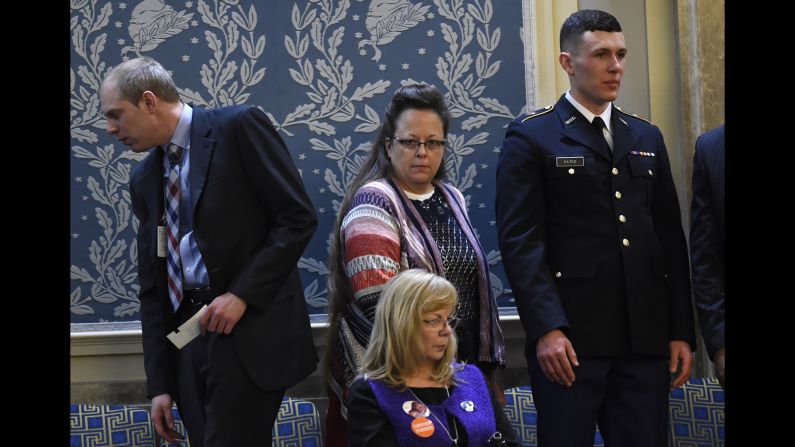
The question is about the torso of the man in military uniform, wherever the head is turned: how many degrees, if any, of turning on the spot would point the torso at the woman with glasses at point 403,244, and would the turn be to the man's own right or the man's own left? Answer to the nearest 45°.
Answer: approximately 135° to the man's own right

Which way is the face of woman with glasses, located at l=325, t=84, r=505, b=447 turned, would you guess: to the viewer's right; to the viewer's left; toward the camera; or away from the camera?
toward the camera

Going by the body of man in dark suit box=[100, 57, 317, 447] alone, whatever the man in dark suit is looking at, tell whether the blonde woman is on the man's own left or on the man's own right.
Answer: on the man's own left

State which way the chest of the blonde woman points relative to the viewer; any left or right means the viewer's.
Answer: facing the viewer and to the right of the viewer

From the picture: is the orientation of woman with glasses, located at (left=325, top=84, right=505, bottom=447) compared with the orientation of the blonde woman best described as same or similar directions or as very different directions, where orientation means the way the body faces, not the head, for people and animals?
same or similar directions

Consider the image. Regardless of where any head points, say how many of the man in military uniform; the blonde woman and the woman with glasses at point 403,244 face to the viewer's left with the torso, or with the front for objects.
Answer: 0

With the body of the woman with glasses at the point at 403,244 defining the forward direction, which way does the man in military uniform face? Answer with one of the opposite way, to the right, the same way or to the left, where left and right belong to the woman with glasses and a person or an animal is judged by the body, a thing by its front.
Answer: the same way

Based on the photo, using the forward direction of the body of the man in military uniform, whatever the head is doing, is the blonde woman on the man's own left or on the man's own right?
on the man's own right

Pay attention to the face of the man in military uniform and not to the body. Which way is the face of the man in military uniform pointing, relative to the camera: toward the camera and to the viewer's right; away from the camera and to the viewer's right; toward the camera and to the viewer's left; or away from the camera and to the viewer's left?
toward the camera and to the viewer's right
